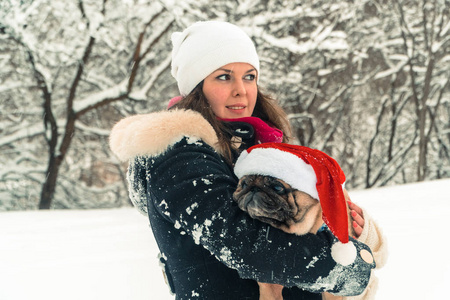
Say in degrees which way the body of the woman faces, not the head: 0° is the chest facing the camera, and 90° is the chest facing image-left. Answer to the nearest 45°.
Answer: approximately 270°

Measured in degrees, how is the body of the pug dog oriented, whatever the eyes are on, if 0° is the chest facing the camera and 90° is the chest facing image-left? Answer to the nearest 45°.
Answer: approximately 45°
